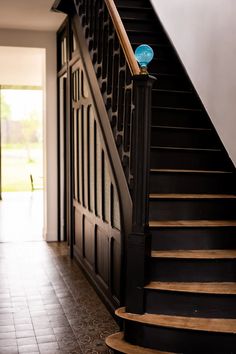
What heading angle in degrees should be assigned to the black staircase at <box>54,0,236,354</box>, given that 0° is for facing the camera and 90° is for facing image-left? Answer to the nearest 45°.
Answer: approximately 0°
